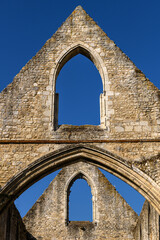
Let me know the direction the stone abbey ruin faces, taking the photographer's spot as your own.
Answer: facing the viewer
